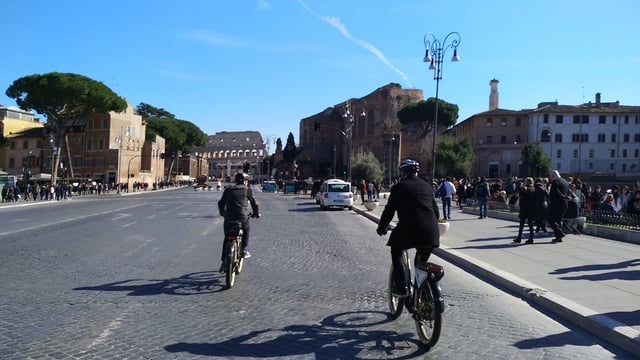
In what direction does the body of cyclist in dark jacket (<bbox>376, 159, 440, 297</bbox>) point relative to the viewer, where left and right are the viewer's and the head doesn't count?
facing away from the viewer

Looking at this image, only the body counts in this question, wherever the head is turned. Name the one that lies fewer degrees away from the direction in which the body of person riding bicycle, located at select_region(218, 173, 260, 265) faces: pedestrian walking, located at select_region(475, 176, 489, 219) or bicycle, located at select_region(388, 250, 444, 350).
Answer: the pedestrian walking

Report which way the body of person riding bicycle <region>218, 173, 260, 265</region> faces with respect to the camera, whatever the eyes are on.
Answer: away from the camera

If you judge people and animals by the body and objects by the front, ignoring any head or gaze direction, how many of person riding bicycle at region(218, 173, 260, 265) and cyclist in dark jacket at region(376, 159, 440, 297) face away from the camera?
2

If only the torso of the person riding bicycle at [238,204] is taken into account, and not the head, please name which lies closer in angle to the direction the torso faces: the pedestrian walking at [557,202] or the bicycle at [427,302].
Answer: the pedestrian walking
